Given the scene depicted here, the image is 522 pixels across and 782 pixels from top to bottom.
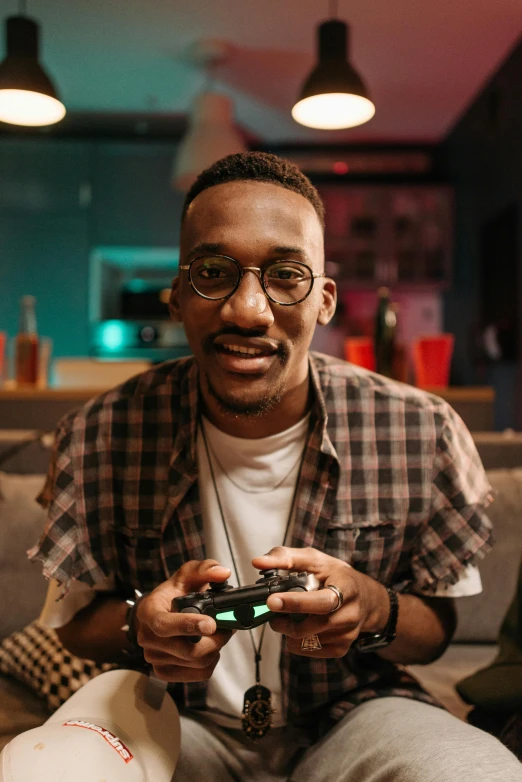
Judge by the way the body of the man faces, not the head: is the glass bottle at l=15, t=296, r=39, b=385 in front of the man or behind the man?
behind

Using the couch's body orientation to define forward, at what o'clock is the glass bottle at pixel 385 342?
The glass bottle is roughly at 6 o'clock from the couch.

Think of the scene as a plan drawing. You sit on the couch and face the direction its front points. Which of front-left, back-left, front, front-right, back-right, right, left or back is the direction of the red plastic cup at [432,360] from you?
back

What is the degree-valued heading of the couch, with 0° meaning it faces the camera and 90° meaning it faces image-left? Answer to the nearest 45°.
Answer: approximately 0°

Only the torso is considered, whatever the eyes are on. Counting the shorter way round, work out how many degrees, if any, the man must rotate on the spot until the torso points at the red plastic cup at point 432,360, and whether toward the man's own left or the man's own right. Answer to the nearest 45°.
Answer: approximately 180°

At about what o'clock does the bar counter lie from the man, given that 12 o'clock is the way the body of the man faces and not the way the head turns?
The bar counter is roughly at 5 o'clock from the man.

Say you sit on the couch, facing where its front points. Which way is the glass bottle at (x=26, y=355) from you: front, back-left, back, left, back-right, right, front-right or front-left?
back-right
